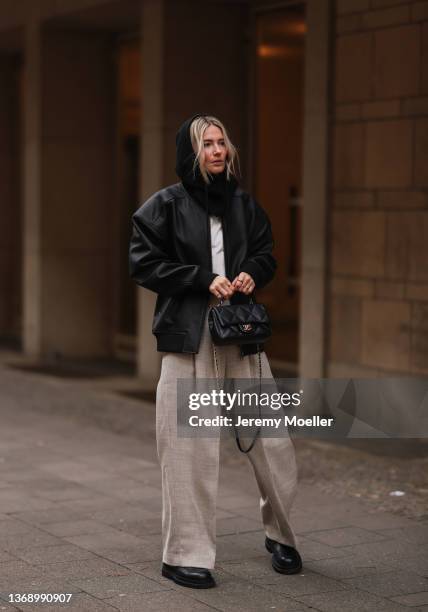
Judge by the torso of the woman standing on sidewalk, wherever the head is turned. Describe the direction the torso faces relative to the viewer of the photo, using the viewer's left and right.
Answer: facing the viewer and to the right of the viewer
